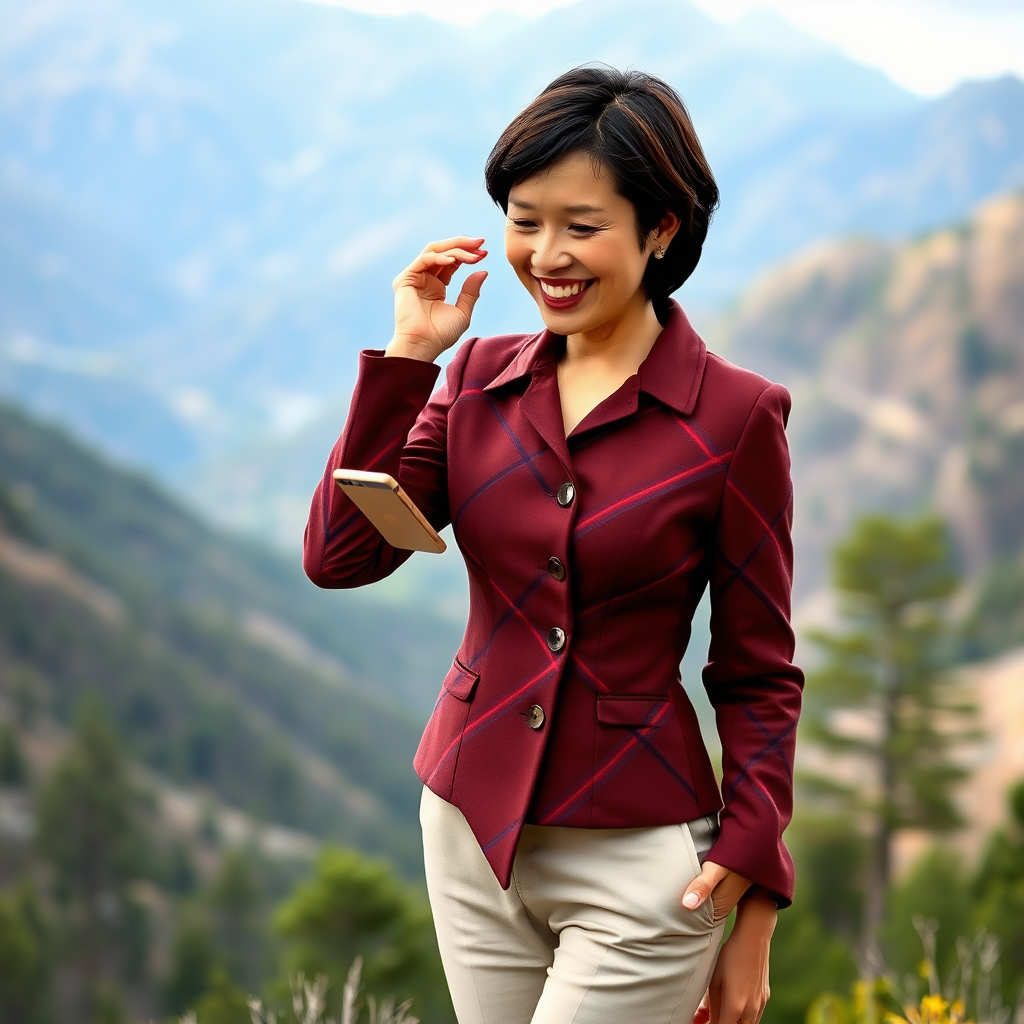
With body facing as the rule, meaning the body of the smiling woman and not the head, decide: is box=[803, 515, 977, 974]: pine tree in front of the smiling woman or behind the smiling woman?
behind

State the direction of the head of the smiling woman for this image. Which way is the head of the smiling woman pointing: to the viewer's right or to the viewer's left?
to the viewer's left

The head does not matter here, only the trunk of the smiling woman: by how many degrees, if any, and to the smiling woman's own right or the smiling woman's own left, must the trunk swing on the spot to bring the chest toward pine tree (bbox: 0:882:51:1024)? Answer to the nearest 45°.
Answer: approximately 135° to the smiling woman's own right

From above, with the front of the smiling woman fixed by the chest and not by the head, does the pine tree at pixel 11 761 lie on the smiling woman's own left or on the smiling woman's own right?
on the smiling woman's own right

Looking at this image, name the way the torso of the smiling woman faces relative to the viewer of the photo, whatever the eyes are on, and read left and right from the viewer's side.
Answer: facing the viewer and to the left of the viewer

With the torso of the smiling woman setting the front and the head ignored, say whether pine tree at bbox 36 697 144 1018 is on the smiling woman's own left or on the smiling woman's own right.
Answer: on the smiling woman's own right
